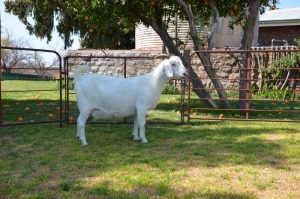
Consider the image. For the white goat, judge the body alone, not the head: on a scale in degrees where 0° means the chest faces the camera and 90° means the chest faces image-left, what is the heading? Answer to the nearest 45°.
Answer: approximately 270°

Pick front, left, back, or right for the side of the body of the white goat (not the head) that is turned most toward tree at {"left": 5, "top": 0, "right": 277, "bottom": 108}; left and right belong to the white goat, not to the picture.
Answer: left
